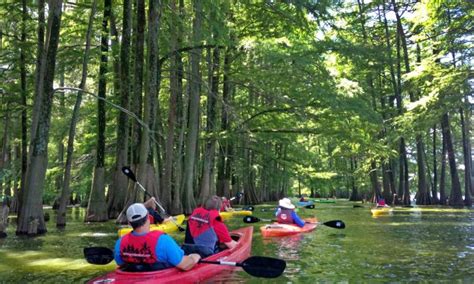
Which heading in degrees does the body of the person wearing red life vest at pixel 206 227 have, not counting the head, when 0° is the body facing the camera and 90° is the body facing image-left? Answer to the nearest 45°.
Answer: approximately 225°

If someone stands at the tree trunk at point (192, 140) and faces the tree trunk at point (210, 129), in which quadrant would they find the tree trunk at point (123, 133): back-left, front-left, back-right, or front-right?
back-left

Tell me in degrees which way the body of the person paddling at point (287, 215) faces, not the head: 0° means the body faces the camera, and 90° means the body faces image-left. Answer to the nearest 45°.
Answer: approximately 225°

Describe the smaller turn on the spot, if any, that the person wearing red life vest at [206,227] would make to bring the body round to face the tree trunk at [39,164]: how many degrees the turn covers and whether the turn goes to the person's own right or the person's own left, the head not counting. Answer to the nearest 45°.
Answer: approximately 90° to the person's own left

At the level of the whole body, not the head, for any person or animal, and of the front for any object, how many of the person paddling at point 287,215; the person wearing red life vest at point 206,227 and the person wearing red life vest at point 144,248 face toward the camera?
0

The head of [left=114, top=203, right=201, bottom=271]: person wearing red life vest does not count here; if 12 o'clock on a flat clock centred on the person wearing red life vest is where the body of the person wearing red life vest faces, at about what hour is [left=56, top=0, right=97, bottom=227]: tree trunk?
The tree trunk is roughly at 10 o'clock from the person wearing red life vest.

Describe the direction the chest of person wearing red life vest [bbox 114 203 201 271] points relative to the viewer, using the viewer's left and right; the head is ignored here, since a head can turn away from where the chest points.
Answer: facing away from the viewer and to the right of the viewer

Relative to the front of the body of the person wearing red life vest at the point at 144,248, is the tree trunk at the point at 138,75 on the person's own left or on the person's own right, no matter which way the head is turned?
on the person's own left

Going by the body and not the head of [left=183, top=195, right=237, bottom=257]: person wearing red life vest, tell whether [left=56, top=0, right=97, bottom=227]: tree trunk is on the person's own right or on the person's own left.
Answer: on the person's own left

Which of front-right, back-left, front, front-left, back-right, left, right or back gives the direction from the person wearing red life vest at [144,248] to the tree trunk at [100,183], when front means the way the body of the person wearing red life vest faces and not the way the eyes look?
front-left

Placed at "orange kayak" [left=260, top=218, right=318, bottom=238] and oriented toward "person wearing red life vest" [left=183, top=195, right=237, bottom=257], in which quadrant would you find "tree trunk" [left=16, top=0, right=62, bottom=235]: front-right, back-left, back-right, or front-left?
front-right

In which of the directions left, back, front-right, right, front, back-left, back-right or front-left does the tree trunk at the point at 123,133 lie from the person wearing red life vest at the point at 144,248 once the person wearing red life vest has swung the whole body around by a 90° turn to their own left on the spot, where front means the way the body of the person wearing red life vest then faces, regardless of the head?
front-right

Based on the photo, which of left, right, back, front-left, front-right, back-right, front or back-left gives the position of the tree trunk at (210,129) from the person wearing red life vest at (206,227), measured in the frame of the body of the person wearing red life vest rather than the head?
front-left

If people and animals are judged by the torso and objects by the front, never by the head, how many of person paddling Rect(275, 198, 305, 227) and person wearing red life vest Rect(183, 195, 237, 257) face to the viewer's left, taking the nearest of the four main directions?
0
